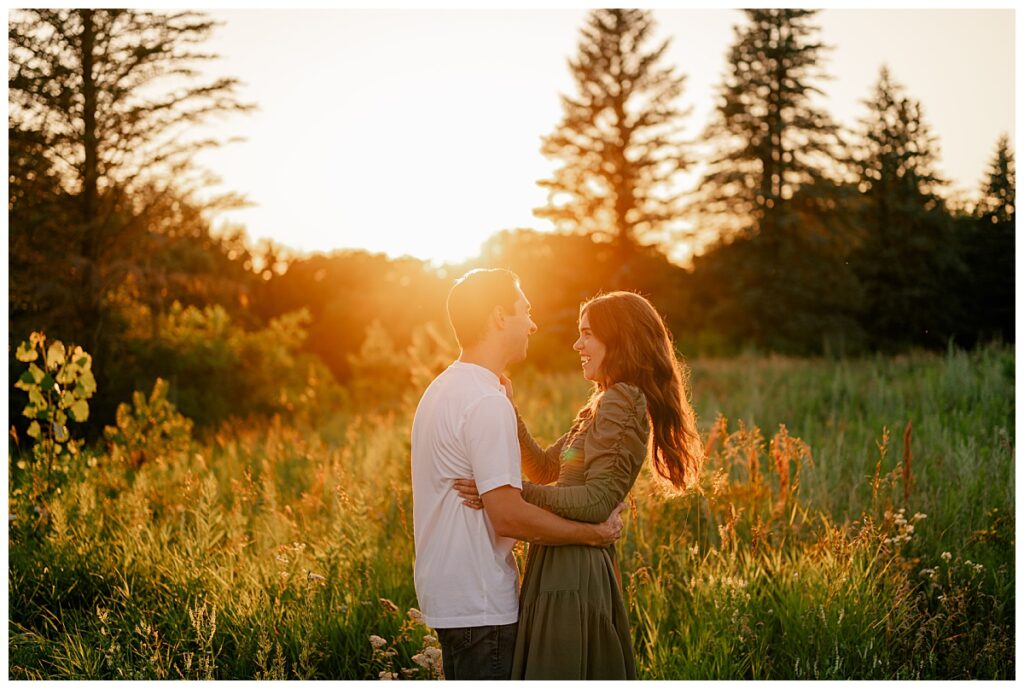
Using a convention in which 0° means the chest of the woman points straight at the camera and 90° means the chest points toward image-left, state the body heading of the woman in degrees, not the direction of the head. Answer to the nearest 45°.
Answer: approximately 90°

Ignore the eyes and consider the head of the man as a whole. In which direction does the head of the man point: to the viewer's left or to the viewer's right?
to the viewer's right

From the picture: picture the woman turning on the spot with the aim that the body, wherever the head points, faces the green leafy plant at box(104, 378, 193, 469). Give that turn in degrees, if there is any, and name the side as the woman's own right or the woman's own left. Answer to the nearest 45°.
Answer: approximately 45° to the woman's own right

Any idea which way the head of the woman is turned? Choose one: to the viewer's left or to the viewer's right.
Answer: to the viewer's left

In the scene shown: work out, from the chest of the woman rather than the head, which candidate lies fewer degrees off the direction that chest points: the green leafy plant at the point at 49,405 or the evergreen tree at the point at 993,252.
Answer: the green leafy plant

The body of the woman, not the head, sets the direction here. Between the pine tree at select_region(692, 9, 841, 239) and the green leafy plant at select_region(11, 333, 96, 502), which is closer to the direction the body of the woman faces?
the green leafy plant
